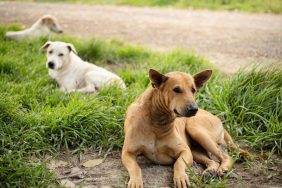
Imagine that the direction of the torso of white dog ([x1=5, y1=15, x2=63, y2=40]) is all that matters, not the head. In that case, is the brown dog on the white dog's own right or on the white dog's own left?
on the white dog's own right

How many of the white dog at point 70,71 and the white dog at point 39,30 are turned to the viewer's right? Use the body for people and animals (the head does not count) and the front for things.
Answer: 1

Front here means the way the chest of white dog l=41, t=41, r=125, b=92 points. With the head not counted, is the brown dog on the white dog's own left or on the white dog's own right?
on the white dog's own left

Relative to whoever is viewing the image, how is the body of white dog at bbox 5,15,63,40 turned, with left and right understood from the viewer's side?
facing to the right of the viewer

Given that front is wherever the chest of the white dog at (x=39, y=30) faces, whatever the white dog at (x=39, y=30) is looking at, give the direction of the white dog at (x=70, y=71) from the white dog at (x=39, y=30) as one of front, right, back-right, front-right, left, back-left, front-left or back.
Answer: right
